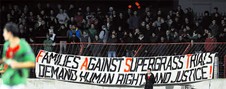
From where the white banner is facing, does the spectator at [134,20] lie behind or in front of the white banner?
behind

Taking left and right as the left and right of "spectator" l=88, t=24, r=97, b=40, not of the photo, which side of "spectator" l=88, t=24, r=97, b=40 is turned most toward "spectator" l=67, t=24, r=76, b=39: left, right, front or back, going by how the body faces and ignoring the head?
right

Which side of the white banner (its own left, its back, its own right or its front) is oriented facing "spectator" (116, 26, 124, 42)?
back

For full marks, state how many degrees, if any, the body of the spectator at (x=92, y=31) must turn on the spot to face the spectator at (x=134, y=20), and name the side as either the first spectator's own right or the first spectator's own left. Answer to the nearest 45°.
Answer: approximately 135° to the first spectator's own left

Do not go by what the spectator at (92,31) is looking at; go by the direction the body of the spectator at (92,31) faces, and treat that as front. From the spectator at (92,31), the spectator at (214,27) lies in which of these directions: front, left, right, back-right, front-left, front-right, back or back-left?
left

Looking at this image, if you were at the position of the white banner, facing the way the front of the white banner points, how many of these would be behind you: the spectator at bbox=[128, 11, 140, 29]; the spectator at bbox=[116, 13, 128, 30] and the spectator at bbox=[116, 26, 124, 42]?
3

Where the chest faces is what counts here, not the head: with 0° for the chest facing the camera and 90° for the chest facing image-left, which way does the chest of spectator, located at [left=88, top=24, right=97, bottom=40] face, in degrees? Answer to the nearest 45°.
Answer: approximately 0°

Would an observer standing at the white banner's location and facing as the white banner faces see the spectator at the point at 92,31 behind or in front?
behind

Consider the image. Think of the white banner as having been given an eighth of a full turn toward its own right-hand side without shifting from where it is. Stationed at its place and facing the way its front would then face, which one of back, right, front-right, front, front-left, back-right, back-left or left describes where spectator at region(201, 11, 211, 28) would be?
back

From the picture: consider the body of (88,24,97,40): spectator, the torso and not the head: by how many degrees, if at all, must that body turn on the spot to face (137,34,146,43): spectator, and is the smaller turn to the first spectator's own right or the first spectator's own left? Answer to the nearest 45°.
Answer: approximately 45° to the first spectator's own left

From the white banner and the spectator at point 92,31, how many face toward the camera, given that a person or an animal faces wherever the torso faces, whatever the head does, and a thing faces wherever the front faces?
2

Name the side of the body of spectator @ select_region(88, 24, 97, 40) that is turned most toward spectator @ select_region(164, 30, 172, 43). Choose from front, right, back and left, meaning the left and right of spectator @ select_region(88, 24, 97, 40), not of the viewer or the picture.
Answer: left

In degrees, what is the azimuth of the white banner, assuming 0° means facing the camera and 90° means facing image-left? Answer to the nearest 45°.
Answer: approximately 0°

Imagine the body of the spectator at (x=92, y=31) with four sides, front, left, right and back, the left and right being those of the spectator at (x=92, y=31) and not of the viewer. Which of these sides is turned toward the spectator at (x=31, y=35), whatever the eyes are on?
right
